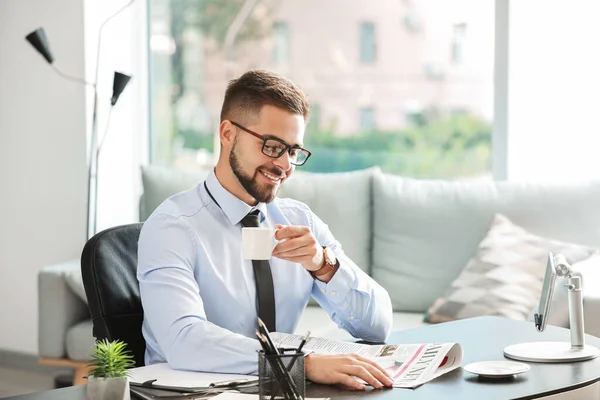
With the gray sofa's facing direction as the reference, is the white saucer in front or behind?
in front

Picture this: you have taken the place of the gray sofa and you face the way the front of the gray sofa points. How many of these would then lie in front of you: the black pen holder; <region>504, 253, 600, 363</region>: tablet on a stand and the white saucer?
3

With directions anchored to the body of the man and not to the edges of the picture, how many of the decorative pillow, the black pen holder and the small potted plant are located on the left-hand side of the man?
1

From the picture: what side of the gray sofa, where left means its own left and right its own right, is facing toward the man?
front

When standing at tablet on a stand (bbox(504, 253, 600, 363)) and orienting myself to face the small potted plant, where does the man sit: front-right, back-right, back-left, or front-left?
front-right

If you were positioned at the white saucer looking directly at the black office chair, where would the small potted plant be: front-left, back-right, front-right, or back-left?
front-left

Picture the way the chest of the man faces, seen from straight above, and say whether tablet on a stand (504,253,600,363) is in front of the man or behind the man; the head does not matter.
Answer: in front

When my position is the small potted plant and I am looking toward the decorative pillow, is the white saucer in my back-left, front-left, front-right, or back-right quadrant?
front-right

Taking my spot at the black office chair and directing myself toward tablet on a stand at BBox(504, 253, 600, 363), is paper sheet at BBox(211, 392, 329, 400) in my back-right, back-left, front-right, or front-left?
front-right

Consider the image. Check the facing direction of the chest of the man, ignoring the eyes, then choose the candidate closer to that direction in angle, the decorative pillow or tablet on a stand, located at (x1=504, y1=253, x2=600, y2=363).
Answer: the tablet on a stand

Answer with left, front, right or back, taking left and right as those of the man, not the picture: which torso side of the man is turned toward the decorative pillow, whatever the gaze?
left

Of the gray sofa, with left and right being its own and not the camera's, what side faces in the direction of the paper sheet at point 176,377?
front

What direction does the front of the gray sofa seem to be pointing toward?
toward the camera

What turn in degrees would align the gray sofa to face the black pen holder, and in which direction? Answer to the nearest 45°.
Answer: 0° — it already faces it

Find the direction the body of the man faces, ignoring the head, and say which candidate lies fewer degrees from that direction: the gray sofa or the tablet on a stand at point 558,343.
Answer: the tablet on a stand

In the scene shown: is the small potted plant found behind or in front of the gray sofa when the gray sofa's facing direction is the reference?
in front

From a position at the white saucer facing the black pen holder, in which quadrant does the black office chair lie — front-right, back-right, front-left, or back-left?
front-right

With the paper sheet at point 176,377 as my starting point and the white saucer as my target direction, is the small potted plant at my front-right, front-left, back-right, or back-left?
back-right

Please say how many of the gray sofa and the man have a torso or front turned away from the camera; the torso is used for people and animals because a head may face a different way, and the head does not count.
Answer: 0

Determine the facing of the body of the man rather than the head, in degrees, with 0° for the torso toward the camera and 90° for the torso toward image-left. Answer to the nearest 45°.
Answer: approximately 315°
